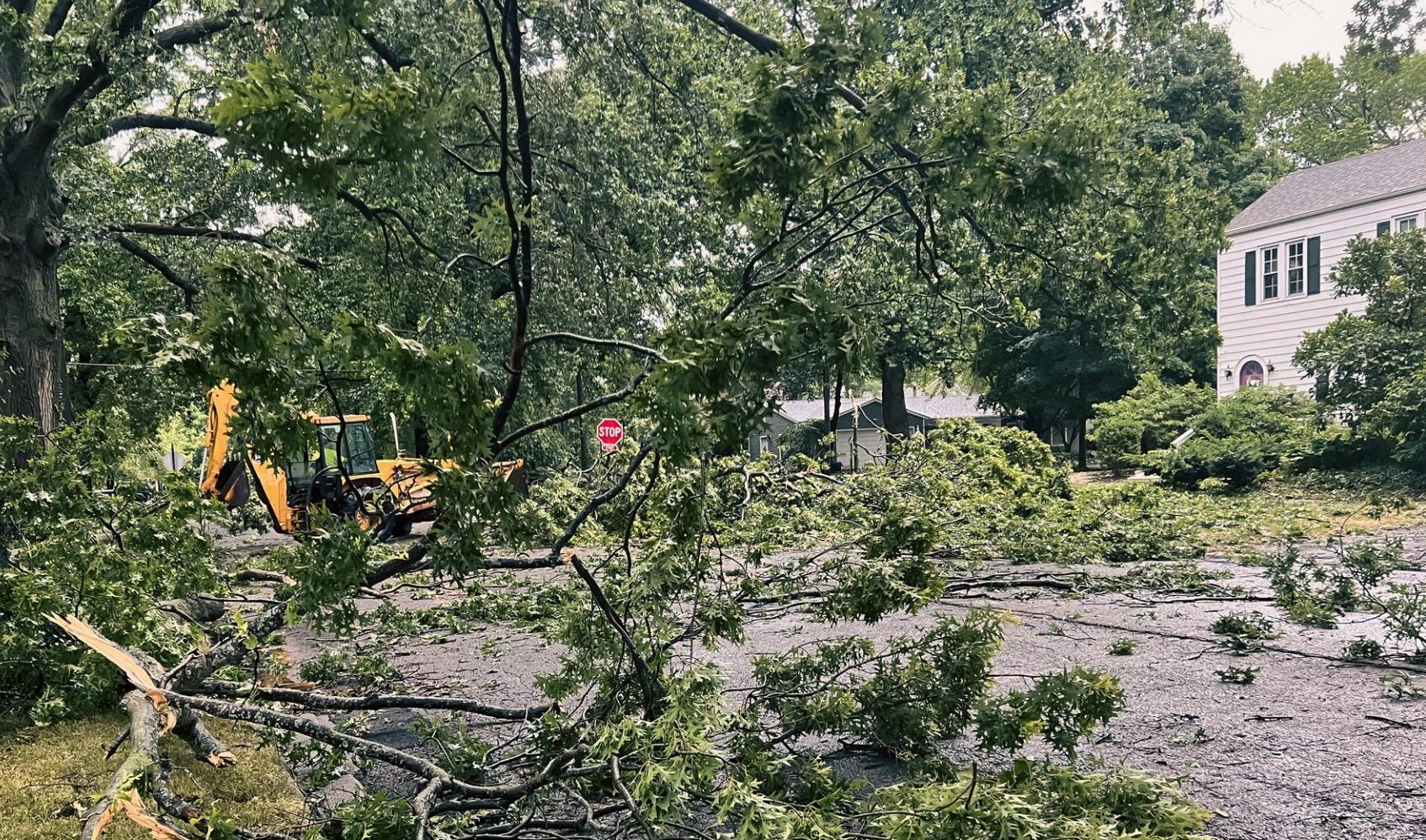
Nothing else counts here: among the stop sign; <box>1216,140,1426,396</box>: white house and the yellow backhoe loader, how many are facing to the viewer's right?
1

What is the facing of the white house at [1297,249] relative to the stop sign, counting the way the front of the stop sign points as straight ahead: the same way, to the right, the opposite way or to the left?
to the right

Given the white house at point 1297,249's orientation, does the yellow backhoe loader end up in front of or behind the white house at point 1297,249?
in front

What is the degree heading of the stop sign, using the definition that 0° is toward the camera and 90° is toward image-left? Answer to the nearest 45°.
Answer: approximately 0°

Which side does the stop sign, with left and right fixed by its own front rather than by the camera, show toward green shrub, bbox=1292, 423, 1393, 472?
left

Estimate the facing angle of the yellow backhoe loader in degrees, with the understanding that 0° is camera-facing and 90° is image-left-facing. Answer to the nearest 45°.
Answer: approximately 270°

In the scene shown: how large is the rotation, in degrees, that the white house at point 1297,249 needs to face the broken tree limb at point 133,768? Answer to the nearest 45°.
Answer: approximately 45° to its left

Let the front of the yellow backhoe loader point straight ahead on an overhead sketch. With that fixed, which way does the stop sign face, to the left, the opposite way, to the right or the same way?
to the right

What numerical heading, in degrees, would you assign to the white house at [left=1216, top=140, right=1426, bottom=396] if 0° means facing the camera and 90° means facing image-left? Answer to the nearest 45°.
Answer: approximately 45°

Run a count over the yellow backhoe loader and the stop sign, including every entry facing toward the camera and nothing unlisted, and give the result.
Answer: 1

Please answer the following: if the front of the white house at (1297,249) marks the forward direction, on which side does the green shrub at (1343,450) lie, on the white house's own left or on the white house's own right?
on the white house's own left

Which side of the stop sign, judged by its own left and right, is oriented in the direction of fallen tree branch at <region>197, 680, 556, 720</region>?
front

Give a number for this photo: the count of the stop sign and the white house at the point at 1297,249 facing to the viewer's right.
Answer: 0

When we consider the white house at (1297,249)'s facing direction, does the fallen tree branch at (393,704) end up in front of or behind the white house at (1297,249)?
in front
